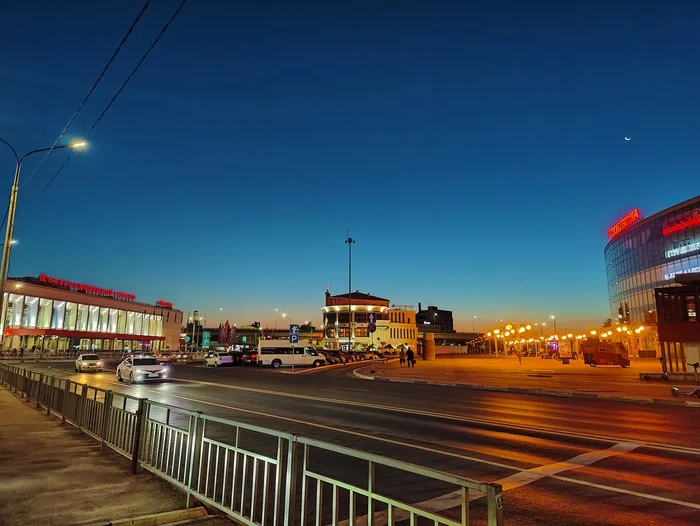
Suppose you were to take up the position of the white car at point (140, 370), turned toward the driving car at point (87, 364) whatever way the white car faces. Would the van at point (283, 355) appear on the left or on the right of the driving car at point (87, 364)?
right

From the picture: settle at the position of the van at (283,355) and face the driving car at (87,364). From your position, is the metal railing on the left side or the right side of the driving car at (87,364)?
left

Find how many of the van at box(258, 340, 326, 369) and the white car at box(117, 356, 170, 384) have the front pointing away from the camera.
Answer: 0
